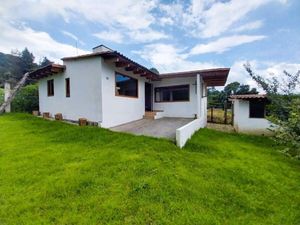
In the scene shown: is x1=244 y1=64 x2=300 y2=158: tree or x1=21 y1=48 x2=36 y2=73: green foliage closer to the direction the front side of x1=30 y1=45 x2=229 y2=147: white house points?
the tree

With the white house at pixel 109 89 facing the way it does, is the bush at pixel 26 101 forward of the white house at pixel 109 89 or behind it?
behind

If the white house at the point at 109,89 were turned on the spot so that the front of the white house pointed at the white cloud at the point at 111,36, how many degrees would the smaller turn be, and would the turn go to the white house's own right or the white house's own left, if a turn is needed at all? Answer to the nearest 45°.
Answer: approximately 135° to the white house's own left

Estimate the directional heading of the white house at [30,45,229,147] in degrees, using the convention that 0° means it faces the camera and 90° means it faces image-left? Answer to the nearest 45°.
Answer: approximately 315°

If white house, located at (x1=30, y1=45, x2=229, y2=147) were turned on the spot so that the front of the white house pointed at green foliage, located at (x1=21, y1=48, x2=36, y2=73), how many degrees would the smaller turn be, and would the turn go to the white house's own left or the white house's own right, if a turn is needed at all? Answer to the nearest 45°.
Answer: approximately 180°
